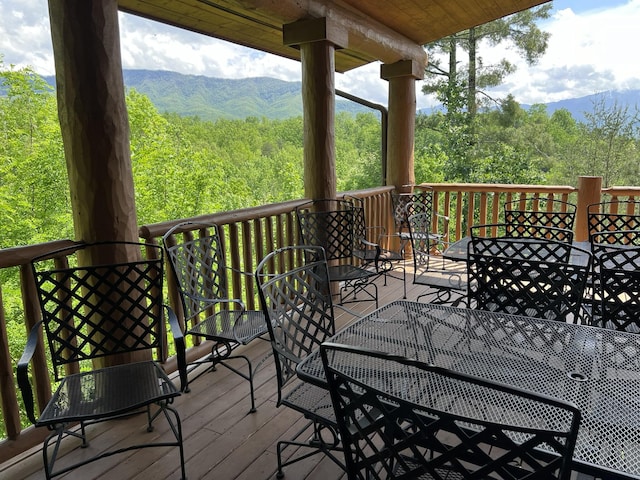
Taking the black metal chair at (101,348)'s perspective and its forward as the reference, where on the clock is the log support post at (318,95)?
The log support post is roughly at 8 o'clock from the black metal chair.

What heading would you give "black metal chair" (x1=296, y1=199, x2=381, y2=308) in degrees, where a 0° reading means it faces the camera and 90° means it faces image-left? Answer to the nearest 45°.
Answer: approximately 315°

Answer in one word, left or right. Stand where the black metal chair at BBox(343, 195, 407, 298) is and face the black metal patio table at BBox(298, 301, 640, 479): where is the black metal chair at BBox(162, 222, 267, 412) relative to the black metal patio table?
right

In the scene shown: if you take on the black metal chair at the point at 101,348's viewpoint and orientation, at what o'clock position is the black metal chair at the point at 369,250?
the black metal chair at the point at 369,250 is roughly at 8 o'clock from the black metal chair at the point at 101,348.

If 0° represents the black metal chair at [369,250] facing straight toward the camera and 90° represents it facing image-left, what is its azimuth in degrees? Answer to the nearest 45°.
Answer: approximately 315°

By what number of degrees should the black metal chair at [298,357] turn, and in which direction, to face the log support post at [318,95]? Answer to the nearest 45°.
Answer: approximately 135° to its left

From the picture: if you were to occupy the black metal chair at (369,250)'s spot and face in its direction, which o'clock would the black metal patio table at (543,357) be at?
The black metal patio table is roughly at 1 o'clock from the black metal chair.

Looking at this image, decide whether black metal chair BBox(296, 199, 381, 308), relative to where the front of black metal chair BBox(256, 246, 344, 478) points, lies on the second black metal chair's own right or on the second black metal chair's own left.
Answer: on the second black metal chair's own left

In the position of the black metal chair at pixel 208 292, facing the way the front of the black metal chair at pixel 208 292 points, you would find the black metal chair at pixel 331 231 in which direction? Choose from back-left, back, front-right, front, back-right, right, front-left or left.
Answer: left

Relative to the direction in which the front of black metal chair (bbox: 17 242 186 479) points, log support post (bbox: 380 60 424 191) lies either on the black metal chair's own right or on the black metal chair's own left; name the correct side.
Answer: on the black metal chair's own left

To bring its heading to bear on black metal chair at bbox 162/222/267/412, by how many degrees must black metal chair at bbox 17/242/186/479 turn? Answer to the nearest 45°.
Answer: approximately 135° to its left

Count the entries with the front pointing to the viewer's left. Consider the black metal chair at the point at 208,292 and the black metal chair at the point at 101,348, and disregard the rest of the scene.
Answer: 0
